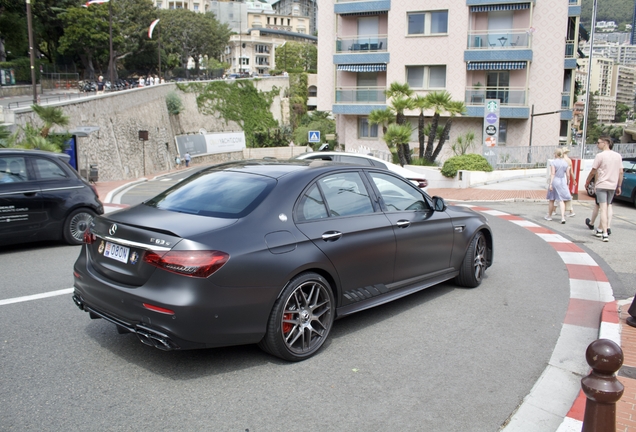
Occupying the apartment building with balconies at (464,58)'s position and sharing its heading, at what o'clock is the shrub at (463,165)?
The shrub is roughly at 12 o'clock from the apartment building with balconies.

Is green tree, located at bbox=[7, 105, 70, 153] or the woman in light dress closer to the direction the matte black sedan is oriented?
the woman in light dress

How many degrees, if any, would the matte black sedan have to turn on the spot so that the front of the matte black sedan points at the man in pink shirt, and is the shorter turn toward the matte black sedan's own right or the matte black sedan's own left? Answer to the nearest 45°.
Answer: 0° — it already faces them

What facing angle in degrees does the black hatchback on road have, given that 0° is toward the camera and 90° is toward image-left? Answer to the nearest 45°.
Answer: approximately 90°

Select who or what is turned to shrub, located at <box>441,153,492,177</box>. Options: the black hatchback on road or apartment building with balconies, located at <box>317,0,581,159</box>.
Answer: the apartment building with balconies

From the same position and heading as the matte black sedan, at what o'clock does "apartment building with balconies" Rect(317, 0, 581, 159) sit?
The apartment building with balconies is roughly at 11 o'clock from the matte black sedan.

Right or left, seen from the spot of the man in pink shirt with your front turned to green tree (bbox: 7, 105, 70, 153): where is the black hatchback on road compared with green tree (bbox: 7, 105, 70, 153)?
left

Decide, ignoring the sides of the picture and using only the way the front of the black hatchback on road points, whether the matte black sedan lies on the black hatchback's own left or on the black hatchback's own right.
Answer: on the black hatchback's own left
